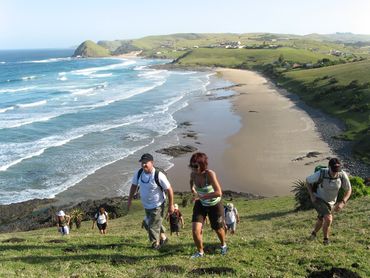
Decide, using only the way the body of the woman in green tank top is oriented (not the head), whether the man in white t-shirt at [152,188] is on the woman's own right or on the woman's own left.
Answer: on the woman's own right

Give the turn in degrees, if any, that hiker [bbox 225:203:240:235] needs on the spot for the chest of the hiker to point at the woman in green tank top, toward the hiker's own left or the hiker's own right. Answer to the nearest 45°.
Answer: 0° — they already face them

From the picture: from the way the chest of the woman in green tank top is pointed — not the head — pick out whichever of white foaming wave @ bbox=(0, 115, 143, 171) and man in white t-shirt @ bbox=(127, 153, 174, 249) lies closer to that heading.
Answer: the man in white t-shirt

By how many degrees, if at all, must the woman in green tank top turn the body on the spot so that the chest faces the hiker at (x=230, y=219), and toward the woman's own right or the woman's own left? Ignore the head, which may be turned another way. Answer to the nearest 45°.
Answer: approximately 135° to the woman's own right

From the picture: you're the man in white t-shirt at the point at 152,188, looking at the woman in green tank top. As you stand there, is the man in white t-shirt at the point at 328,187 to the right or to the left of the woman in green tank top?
left

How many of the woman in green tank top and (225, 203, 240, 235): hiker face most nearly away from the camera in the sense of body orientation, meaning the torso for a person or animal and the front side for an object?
0

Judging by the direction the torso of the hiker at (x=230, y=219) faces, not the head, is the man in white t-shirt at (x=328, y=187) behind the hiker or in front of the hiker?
in front

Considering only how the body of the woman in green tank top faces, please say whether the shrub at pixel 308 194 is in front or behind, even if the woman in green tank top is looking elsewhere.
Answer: behind

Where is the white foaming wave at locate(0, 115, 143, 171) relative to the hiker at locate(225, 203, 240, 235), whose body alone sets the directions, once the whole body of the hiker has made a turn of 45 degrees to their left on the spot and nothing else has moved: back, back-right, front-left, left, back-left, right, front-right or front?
back

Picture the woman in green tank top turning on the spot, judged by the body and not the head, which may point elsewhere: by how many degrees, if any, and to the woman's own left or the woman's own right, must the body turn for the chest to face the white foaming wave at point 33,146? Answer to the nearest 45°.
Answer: approximately 90° to the woman's own right

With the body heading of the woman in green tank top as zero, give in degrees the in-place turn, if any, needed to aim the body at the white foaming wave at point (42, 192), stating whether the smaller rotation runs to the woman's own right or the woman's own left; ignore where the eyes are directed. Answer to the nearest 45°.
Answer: approximately 90° to the woman's own right

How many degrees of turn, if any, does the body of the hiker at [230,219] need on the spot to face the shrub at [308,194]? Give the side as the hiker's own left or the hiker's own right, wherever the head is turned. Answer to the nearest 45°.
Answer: approximately 135° to the hiker's own left

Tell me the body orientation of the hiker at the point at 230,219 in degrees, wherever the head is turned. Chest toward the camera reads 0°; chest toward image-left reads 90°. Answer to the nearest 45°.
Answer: approximately 0°

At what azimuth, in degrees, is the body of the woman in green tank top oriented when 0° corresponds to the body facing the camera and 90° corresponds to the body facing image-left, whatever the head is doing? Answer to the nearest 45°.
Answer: approximately 45°
